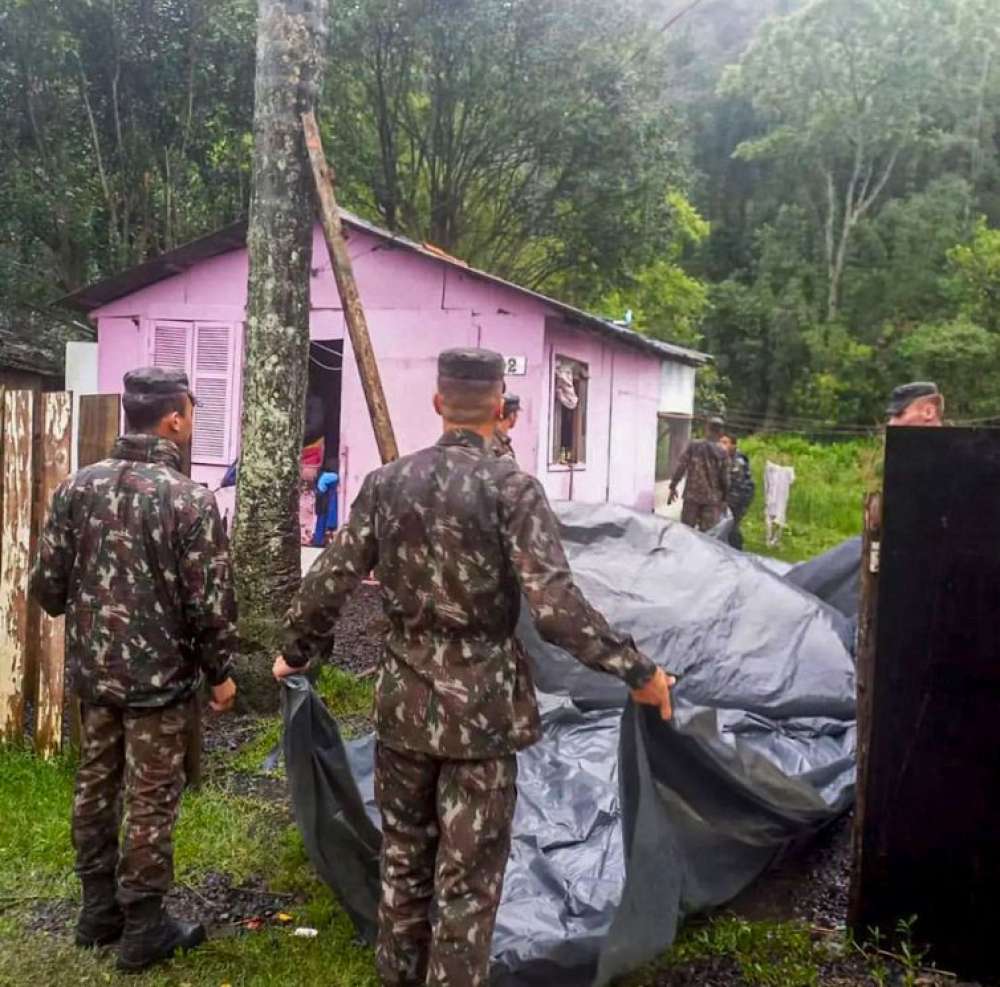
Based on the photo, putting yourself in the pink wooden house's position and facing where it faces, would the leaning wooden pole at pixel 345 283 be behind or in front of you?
in front

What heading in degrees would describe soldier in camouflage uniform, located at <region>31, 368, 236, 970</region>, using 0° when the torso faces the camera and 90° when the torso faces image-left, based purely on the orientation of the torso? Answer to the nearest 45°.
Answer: approximately 225°

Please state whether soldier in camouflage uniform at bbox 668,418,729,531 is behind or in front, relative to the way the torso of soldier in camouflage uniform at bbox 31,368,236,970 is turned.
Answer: in front

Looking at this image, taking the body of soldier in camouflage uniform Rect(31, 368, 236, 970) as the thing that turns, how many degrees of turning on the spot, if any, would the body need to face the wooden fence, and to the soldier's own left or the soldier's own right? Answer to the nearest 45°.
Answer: approximately 45° to the soldier's own left

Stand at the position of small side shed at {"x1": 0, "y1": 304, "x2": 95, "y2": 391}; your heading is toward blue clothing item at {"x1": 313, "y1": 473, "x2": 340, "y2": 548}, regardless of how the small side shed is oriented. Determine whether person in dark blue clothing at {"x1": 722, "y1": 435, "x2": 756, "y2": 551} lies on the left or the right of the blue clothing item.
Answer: left

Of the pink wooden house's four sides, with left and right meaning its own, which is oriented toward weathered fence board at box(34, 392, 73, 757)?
front

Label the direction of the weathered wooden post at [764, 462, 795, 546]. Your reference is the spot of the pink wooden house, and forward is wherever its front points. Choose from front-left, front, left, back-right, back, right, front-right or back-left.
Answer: back-left

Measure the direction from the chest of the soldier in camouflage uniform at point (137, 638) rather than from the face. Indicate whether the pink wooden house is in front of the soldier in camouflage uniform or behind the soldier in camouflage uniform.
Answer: in front

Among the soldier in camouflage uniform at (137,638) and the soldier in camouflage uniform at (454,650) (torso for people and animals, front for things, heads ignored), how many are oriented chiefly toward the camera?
0

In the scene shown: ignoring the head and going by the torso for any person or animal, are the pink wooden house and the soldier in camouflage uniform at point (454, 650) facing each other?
yes

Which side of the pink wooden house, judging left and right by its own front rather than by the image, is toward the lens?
front

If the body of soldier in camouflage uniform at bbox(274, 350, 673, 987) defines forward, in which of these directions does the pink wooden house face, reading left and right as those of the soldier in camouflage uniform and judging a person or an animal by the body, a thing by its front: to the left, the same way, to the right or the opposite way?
the opposite way

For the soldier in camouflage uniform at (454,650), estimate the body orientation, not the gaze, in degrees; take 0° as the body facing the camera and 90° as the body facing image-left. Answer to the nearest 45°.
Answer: approximately 180°

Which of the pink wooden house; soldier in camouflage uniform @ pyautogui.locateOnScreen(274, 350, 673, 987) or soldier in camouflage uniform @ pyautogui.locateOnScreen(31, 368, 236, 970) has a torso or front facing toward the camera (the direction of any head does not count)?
the pink wooden house

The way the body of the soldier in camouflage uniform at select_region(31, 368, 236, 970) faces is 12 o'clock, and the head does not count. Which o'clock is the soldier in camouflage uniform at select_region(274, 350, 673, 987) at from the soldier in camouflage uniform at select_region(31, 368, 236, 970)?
the soldier in camouflage uniform at select_region(274, 350, 673, 987) is roughly at 3 o'clock from the soldier in camouflage uniform at select_region(31, 368, 236, 970).

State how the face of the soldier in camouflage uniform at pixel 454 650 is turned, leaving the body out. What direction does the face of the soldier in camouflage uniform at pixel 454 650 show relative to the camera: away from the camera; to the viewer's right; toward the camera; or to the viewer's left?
away from the camera

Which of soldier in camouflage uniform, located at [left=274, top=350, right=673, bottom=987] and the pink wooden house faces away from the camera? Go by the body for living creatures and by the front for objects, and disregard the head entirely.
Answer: the soldier in camouflage uniform
